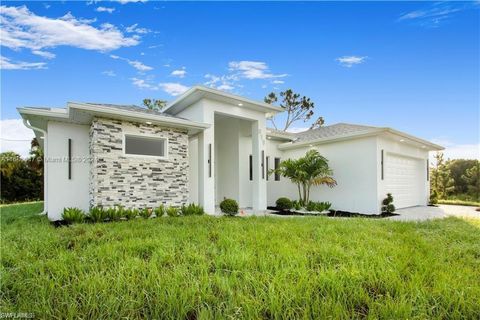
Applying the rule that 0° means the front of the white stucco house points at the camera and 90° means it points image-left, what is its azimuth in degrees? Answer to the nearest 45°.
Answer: approximately 315°
